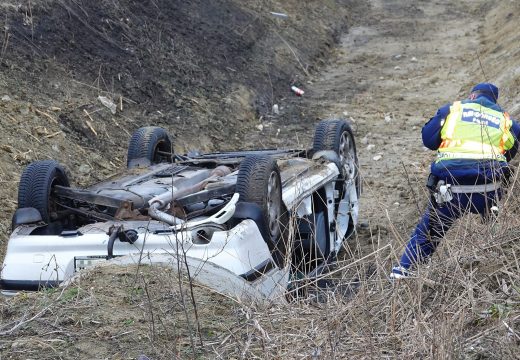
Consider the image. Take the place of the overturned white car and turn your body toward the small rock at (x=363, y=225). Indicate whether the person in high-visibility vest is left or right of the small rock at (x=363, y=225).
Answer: right

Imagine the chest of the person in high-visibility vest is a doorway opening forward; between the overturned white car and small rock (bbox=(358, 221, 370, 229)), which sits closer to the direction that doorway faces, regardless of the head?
the small rock

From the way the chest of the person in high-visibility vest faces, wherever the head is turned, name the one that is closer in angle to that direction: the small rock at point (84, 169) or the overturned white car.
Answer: the small rock

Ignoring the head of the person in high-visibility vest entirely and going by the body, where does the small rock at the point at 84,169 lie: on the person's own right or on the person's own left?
on the person's own left

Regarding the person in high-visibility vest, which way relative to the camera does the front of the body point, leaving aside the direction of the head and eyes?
away from the camera

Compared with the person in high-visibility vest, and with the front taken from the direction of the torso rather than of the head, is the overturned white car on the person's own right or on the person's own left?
on the person's own left

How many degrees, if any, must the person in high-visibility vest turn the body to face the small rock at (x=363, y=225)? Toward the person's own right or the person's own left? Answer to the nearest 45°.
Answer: approximately 45° to the person's own left
